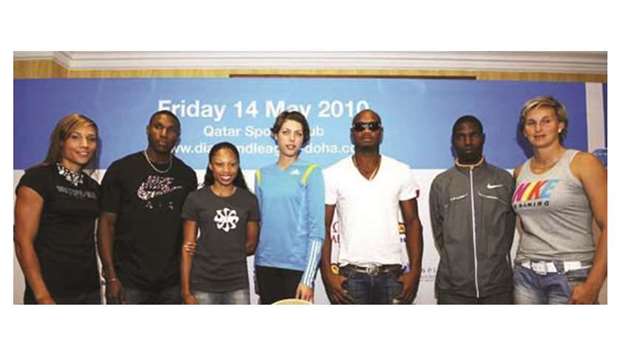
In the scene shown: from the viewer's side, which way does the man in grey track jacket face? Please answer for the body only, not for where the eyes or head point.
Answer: toward the camera

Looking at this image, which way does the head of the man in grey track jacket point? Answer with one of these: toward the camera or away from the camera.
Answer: toward the camera

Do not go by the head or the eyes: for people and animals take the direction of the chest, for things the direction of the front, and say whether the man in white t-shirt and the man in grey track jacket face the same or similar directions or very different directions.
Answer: same or similar directions

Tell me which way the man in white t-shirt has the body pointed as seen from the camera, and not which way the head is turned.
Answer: toward the camera

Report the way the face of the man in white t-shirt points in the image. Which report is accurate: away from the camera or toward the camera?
toward the camera

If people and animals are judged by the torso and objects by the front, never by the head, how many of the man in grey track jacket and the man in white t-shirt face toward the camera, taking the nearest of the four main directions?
2
